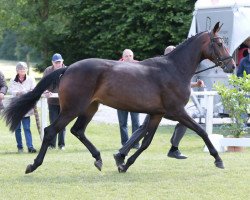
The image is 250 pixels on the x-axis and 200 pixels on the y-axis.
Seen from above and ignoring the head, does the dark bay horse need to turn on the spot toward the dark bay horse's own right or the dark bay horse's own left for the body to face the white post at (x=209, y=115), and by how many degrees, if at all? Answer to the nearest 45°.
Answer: approximately 45° to the dark bay horse's own left

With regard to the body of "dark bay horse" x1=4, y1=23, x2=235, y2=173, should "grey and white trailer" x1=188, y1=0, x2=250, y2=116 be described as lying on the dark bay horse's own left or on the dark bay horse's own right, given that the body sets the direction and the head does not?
on the dark bay horse's own left

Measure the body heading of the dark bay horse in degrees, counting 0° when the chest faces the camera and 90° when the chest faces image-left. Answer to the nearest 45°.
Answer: approximately 270°
